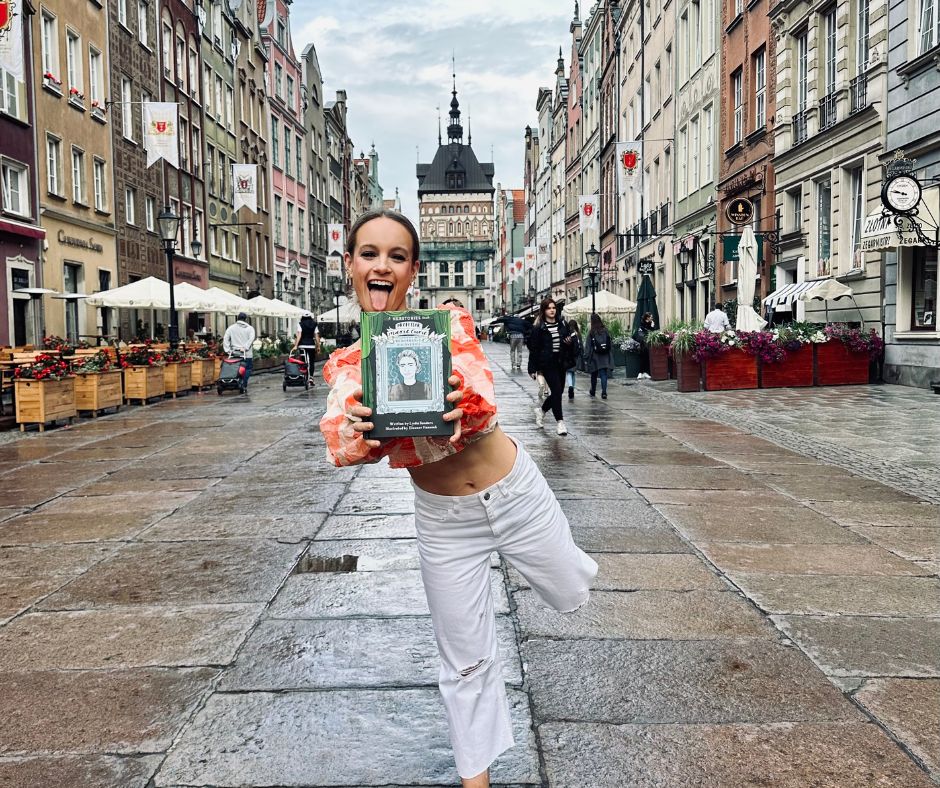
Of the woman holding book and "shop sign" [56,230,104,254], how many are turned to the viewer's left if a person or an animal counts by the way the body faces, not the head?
0

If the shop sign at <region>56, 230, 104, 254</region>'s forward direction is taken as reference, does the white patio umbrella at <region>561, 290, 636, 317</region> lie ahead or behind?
ahead

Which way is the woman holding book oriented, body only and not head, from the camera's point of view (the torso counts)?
toward the camera

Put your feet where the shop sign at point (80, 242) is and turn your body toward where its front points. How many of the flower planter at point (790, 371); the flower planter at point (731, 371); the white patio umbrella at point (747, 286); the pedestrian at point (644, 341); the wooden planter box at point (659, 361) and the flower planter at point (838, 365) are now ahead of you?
6

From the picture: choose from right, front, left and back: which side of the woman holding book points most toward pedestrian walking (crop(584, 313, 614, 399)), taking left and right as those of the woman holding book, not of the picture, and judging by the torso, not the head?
back

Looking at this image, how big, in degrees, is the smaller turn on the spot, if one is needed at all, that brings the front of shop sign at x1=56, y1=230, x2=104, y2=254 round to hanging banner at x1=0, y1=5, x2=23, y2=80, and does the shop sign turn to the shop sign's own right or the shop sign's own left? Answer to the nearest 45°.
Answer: approximately 45° to the shop sign's own right

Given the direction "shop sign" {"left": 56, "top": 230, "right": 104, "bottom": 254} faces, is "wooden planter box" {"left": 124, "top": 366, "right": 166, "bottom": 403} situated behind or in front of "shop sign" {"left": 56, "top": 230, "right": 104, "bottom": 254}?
in front

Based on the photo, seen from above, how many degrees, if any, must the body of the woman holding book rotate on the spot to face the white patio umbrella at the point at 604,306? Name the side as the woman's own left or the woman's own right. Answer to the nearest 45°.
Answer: approximately 180°

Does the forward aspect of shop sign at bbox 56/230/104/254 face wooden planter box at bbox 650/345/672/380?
yes

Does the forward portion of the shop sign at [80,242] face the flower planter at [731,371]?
yes

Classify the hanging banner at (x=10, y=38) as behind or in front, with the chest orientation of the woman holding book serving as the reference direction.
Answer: behind

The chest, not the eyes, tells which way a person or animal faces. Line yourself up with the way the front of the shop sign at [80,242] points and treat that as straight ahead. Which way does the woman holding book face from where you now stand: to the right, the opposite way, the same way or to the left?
to the right

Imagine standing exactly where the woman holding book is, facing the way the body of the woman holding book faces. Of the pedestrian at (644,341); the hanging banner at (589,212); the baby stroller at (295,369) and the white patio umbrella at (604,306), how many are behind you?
4

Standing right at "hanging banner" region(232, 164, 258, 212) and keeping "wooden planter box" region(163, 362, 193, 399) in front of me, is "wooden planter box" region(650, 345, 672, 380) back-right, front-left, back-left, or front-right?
front-left

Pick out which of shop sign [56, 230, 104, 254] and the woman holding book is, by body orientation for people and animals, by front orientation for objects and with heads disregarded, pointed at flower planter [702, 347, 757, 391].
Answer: the shop sign

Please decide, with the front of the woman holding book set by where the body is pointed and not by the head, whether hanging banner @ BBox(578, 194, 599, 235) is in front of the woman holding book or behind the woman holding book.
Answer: behind

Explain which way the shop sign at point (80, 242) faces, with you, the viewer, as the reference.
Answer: facing the viewer and to the right of the viewer
